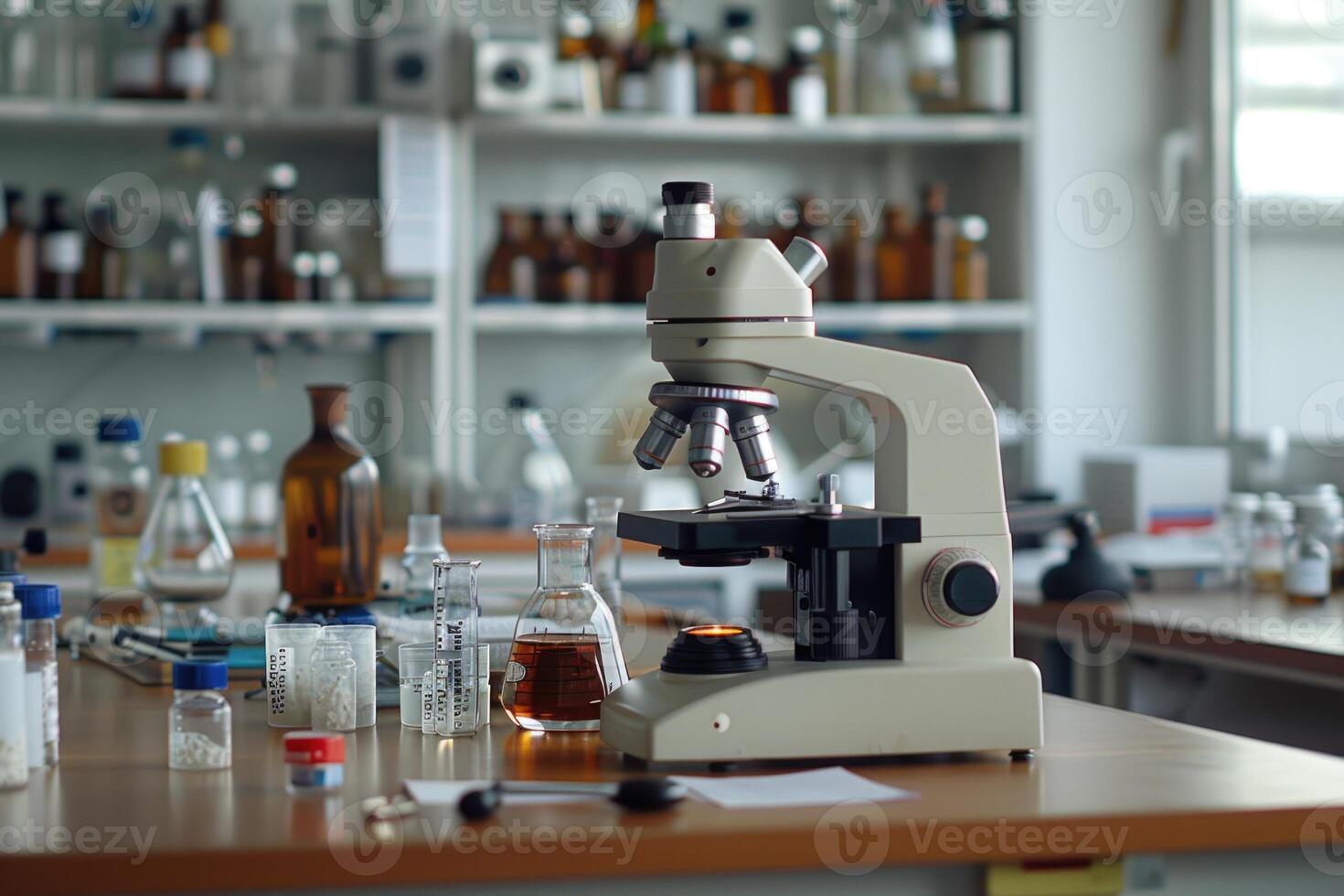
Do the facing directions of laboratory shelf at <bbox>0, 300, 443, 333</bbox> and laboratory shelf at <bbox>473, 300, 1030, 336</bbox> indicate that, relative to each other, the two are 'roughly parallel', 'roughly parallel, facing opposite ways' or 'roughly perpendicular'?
roughly parallel

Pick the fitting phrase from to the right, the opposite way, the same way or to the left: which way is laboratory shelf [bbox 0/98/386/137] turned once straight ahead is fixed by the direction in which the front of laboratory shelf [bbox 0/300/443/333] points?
the same way

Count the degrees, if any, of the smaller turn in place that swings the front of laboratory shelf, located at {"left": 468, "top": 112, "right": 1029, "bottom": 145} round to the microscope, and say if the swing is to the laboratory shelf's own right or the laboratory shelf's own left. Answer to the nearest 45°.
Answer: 0° — it already faces it

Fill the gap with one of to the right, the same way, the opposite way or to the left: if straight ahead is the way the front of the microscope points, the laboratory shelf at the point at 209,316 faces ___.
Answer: to the left

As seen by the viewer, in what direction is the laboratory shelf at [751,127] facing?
toward the camera

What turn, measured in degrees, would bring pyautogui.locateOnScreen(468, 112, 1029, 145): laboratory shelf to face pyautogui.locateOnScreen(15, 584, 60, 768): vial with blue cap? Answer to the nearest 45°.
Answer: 0° — it already faces it

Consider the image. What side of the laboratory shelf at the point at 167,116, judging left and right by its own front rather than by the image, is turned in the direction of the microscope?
front

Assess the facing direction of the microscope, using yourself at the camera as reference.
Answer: facing to the left of the viewer

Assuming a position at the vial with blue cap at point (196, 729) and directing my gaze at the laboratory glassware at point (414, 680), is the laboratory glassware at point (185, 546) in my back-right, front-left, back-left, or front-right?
front-left

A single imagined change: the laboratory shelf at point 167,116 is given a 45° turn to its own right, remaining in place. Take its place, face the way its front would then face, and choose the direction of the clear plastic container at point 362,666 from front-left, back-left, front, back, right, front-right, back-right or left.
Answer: front-left

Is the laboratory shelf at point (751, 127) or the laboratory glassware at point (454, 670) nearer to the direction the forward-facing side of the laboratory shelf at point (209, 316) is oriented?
the laboratory glassware

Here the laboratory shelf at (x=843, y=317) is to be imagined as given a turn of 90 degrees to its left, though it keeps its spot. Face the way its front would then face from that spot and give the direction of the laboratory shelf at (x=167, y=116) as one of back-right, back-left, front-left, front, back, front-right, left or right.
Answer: back

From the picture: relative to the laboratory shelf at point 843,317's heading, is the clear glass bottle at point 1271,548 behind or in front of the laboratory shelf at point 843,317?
in front

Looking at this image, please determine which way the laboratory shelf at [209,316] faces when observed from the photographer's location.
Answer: facing the viewer
